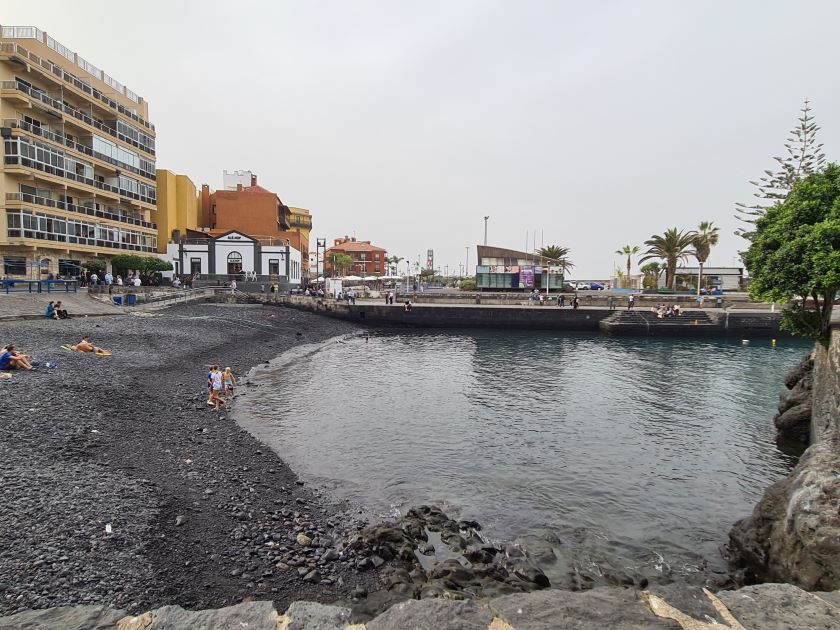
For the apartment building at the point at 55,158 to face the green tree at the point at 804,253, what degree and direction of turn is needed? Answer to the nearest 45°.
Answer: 0° — it already faces it

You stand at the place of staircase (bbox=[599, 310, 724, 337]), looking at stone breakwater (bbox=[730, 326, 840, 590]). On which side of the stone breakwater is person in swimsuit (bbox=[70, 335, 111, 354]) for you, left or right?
right

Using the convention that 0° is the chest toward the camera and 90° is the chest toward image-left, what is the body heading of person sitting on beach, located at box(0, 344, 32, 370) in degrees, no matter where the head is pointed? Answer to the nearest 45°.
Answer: approximately 270°

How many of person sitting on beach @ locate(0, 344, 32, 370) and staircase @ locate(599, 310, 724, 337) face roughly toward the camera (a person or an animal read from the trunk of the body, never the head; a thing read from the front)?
1

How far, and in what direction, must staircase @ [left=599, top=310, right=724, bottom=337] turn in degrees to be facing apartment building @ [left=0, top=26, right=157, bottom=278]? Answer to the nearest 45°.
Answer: approximately 45° to its right

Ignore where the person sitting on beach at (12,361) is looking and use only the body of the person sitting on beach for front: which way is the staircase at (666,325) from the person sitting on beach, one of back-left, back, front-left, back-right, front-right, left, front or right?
front

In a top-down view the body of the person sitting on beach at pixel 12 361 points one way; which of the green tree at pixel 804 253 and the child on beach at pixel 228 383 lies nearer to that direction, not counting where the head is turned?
the child on beach

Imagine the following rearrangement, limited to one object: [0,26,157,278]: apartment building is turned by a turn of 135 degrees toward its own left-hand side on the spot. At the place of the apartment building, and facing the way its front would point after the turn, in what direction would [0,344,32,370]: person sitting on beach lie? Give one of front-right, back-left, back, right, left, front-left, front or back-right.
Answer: back

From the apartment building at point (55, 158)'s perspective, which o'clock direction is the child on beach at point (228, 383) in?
The child on beach is roughly at 1 o'clock from the apartment building.

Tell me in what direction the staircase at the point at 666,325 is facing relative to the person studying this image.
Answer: facing the viewer

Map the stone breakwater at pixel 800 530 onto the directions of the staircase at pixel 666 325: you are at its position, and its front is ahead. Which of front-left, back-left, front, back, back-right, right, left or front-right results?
front

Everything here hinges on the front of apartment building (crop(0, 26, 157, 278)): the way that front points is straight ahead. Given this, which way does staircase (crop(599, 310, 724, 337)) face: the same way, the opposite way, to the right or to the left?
to the right

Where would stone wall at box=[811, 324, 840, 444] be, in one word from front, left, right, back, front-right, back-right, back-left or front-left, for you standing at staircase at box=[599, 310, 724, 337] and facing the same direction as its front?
front

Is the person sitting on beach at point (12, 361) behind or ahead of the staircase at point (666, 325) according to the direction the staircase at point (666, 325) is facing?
ahead
